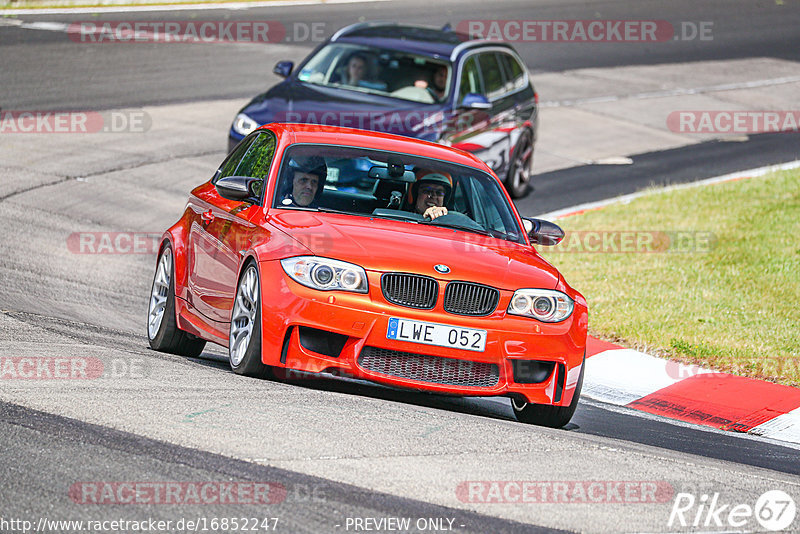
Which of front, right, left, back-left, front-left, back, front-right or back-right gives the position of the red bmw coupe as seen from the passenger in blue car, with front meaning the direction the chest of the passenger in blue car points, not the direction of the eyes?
front-left

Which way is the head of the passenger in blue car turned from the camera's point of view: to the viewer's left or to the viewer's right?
to the viewer's left

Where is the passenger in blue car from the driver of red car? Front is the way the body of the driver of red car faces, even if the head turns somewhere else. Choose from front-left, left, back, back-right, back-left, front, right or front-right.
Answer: back-left

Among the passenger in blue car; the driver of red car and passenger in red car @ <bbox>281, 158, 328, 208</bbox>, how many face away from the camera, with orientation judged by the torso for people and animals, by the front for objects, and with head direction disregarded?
0

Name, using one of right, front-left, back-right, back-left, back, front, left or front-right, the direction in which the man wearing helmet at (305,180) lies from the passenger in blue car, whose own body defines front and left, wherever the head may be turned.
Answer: front-left

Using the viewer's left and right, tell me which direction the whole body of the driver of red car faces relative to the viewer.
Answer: facing the viewer and to the right of the viewer

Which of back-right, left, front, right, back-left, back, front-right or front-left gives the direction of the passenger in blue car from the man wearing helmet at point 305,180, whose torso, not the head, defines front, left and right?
back-left

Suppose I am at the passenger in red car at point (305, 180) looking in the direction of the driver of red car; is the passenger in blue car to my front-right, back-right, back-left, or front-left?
front-left

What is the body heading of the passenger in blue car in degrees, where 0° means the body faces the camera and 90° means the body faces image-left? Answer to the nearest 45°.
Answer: approximately 45°
